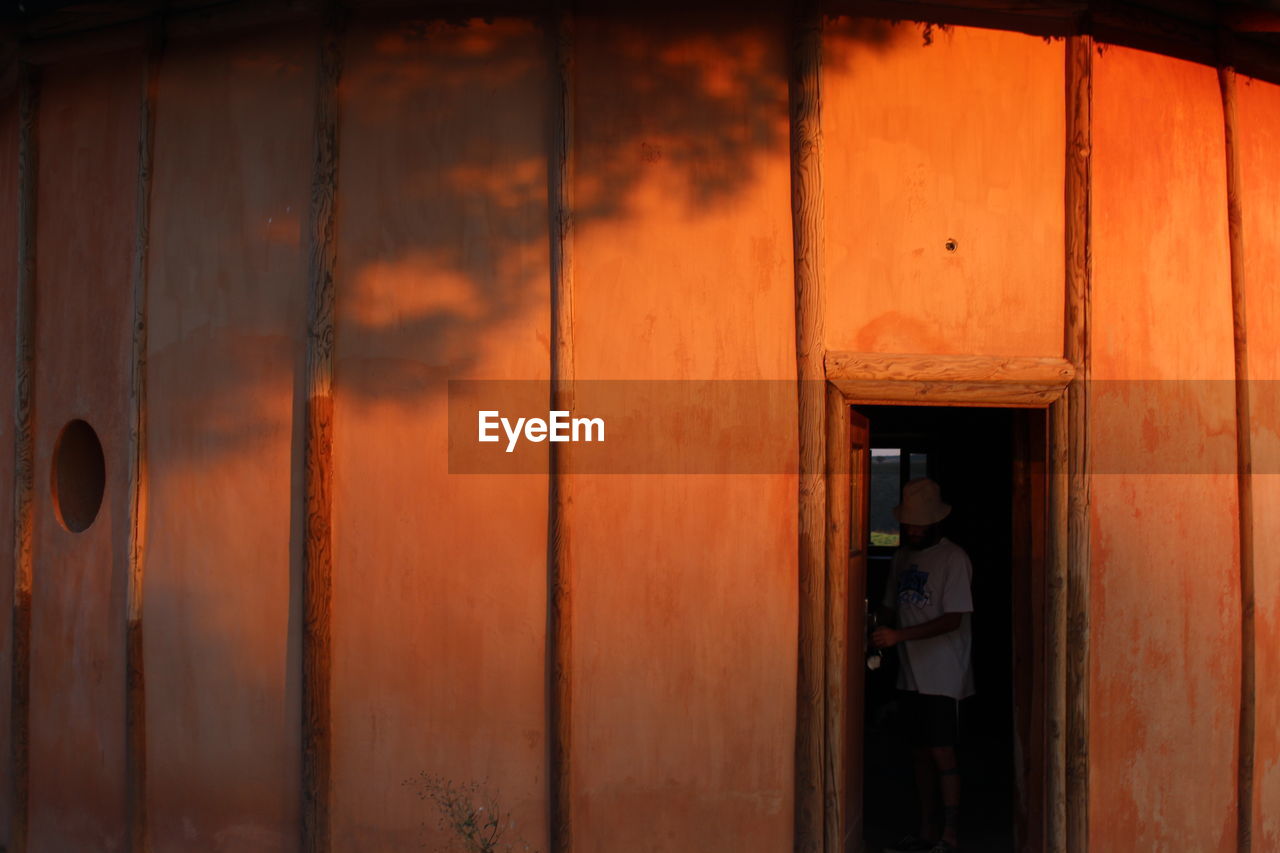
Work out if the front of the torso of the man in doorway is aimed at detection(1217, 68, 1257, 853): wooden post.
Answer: no

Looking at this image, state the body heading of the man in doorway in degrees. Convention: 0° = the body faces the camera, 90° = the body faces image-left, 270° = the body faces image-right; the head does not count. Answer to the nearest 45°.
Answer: approximately 45°

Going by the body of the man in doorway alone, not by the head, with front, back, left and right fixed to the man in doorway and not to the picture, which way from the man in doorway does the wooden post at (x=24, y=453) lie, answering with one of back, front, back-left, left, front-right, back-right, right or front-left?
front-right

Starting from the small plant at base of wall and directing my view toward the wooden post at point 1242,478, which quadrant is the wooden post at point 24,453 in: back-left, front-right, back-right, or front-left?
back-left

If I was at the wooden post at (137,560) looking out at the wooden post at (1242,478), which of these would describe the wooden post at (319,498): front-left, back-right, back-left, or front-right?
front-right

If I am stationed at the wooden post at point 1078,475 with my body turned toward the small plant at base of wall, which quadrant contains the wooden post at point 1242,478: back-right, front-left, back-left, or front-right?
back-right

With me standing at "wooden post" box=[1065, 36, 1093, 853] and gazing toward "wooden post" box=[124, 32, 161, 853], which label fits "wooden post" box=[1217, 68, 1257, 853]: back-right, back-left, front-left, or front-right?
back-right

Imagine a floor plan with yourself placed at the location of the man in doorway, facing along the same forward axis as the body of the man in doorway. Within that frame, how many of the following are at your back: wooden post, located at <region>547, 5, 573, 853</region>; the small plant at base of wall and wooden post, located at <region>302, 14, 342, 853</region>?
0

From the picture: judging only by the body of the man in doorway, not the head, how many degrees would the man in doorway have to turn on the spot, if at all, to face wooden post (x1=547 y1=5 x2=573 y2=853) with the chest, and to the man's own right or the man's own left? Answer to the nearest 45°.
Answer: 0° — they already face it

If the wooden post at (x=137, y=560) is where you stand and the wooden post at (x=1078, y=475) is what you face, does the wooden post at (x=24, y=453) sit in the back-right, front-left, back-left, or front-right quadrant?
back-left

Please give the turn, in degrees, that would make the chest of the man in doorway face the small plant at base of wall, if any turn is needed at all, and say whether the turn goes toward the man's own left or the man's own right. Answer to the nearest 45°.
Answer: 0° — they already face it
